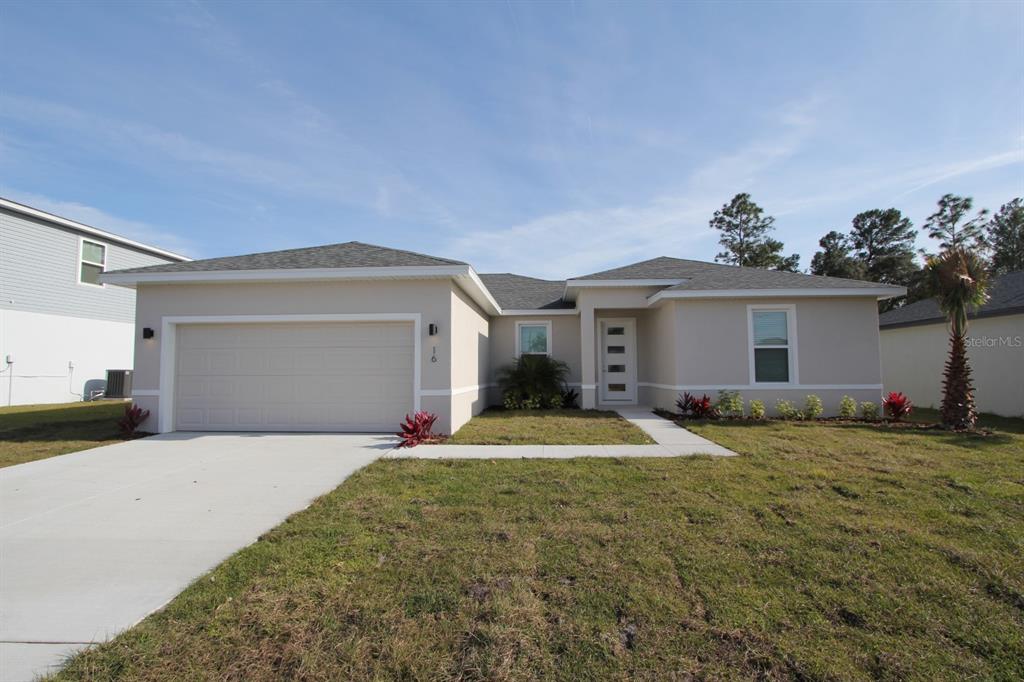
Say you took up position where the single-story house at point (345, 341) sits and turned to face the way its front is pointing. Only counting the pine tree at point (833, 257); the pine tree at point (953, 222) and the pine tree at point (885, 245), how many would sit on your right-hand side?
0

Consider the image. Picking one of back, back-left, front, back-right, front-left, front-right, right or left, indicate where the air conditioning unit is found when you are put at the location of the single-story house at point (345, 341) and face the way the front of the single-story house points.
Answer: back-right

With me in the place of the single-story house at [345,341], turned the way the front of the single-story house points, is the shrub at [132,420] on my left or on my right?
on my right

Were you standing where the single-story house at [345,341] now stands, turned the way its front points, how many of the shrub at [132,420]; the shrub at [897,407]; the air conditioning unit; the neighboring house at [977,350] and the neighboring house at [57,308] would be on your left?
2

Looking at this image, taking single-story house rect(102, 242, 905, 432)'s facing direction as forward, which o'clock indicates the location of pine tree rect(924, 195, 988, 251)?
The pine tree is roughly at 8 o'clock from the single-story house.

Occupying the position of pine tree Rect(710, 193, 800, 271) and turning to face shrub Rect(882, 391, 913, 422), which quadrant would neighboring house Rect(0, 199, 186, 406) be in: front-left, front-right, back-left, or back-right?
front-right

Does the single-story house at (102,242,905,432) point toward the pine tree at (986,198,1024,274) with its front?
no

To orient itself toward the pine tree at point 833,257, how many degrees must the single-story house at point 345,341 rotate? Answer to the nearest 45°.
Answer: approximately 135° to its left

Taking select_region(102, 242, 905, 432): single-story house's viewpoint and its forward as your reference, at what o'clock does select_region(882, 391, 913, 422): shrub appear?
The shrub is roughly at 9 o'clock from the single-story house.

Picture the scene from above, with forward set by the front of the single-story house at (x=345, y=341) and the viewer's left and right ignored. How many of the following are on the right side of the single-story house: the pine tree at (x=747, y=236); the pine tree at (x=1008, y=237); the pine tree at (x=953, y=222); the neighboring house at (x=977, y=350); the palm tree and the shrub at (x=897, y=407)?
0

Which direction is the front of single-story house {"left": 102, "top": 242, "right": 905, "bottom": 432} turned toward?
toward the camera

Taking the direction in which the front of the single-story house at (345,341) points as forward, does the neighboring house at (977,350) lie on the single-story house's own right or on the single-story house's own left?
on the single-story house's own left

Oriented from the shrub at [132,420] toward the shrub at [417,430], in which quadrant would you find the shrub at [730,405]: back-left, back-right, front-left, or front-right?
front-left

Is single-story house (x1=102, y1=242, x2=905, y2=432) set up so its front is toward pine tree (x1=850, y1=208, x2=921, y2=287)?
no

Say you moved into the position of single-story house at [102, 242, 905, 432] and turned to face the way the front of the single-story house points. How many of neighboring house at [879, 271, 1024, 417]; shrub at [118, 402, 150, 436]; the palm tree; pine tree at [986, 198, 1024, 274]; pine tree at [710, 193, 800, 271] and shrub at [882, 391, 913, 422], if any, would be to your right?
1

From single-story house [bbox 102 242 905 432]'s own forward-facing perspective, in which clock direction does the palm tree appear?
The palm tree is roughly at 9 o'clock from the single-story house.
